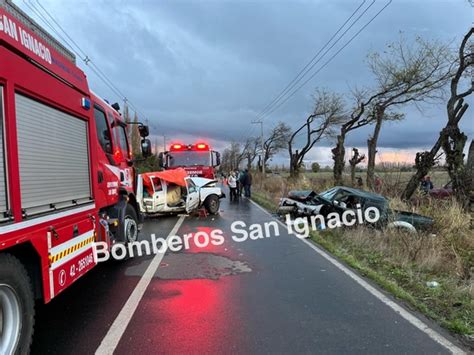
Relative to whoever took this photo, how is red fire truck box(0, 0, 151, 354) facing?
facing away from the viewer and to the right of the viewer

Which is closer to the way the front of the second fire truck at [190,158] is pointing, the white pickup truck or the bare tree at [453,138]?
the white pickup truck

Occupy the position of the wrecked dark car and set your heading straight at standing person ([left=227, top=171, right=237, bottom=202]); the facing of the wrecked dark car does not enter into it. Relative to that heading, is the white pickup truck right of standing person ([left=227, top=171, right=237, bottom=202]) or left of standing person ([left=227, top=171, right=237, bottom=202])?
left

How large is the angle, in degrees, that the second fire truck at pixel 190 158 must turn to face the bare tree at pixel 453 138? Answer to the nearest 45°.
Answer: approximately 45° to its left

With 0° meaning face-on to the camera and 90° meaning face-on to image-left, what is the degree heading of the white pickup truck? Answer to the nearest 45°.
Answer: approximately 270°
